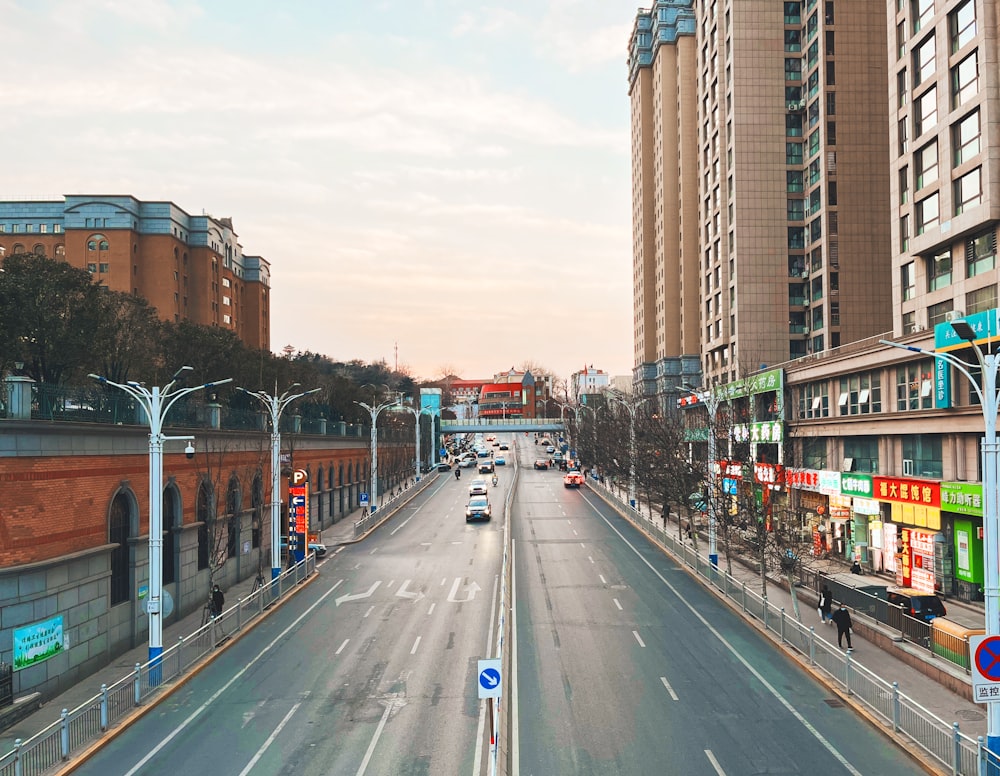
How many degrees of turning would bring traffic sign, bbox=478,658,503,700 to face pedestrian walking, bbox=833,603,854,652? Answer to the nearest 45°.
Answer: approximately 135° to its left

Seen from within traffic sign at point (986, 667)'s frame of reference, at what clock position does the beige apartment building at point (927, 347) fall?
The beige apartment building is roughly at 6 o'clock from the traffic sign.

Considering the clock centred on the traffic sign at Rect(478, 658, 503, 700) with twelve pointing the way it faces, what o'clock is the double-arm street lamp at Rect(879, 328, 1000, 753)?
The double-arm street lamp is roughly at 9 o'clock from the traffic sign.

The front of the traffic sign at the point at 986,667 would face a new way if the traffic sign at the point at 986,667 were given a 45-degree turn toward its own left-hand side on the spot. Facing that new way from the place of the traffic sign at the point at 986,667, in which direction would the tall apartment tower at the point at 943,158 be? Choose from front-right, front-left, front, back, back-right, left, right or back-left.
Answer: back-left

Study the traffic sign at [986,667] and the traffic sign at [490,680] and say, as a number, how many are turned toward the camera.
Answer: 2

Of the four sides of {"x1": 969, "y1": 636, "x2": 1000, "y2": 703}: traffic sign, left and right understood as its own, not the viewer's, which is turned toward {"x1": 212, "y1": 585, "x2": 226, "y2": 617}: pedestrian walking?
right

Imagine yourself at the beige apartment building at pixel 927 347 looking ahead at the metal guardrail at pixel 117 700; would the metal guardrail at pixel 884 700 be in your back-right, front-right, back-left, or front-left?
front-left

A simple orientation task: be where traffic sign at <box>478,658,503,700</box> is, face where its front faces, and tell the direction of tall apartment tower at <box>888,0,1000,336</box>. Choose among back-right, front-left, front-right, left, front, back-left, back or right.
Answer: back-left

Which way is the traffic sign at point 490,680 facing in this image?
toward the camera

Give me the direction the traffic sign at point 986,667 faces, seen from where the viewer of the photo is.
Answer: facing the viewer

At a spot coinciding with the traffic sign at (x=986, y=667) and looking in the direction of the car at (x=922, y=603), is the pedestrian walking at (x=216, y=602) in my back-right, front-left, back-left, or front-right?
front-left
